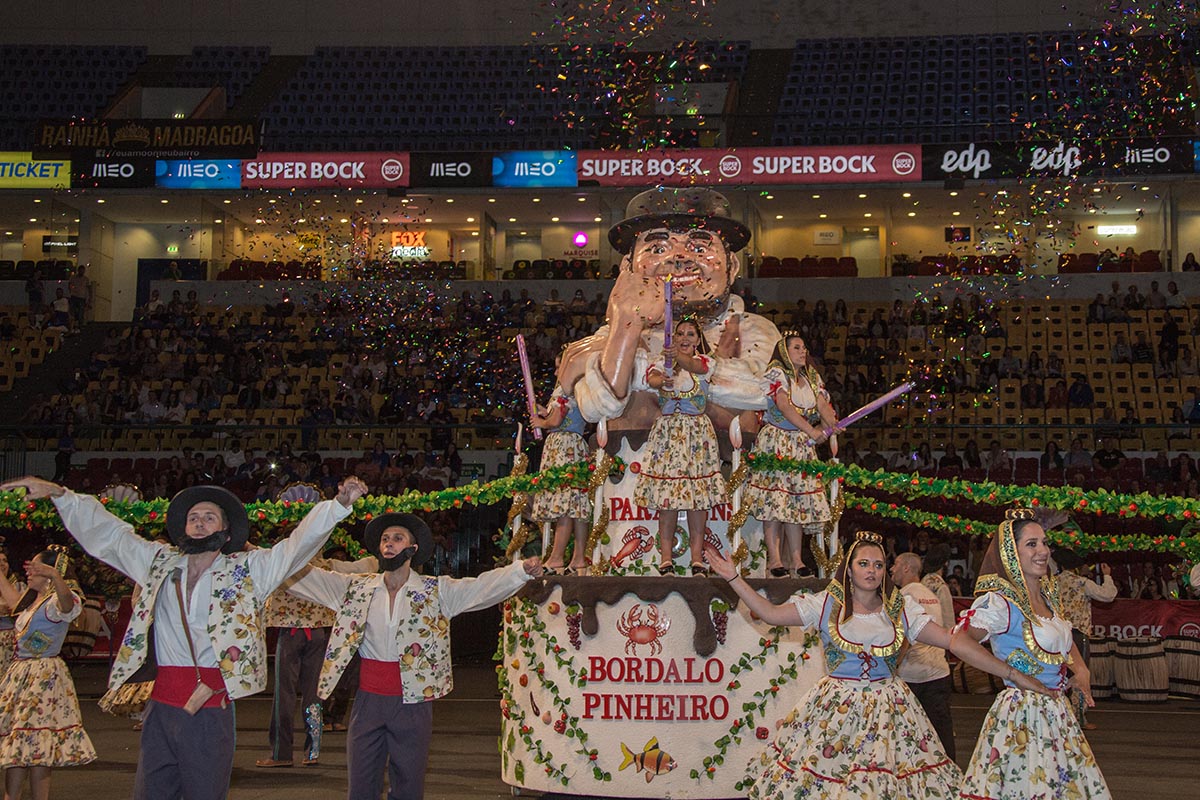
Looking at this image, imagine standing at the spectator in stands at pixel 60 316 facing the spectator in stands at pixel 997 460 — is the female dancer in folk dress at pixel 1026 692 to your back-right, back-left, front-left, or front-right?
front-right

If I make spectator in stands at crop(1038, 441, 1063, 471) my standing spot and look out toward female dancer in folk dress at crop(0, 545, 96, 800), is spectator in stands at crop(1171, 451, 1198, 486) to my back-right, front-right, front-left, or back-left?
back-left

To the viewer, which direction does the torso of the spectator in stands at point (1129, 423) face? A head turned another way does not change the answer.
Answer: toward the camera

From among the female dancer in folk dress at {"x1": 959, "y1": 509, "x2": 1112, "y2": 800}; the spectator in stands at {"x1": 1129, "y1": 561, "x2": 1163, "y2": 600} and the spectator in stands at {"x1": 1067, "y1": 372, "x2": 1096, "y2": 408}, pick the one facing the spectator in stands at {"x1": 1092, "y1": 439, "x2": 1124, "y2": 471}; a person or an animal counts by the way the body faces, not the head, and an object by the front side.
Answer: the spectator in stands at {"x1": 1067, "y1": 372, "x2": 1096, "y2": 408}

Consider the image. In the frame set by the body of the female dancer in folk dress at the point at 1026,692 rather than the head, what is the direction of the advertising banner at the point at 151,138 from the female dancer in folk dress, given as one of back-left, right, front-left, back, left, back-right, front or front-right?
back

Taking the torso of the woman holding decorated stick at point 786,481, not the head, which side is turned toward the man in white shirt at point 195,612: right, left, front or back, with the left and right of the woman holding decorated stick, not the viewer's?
right

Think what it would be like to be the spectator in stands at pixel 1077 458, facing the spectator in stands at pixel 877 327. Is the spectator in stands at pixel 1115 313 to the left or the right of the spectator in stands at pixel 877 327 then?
right

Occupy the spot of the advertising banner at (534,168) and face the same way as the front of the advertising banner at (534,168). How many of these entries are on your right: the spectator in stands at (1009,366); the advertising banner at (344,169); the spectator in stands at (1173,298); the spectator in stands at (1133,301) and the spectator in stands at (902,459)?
1

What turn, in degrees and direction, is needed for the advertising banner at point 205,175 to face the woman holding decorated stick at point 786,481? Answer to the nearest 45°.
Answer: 0° — it already faces them

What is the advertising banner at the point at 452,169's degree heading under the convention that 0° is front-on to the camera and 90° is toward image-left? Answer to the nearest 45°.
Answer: approximately 0°

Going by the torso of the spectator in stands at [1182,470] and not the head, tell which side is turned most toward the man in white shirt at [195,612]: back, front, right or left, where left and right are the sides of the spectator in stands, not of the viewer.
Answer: front

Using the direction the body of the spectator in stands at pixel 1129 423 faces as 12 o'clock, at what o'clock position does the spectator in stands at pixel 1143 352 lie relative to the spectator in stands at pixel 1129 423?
the spectator in stands at pixel 1143 352 is roughly at 6 o'clock from the spectator in stands at pixel 1129 423.

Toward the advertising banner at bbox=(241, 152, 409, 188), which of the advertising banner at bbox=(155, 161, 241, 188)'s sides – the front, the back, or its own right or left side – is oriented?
left

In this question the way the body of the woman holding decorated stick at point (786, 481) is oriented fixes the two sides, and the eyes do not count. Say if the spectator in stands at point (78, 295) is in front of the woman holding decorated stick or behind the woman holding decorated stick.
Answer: behind

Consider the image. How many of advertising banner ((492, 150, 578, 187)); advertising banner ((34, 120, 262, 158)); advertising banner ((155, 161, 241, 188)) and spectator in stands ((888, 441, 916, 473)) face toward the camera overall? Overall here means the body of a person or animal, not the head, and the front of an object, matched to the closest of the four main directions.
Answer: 4

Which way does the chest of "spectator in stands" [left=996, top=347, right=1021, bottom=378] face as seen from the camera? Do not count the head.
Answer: toward the camera

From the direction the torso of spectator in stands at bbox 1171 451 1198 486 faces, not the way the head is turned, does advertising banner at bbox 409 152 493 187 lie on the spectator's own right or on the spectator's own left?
on the spectator's own right

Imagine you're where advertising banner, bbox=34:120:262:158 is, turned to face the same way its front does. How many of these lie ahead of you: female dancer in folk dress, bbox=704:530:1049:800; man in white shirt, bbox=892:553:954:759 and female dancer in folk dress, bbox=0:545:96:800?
3

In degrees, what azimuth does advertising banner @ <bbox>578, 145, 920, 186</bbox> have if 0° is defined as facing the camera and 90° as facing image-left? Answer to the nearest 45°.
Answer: approximately 0°

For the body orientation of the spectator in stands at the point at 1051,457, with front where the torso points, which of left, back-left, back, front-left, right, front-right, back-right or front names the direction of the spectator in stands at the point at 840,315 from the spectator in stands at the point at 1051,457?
back-right

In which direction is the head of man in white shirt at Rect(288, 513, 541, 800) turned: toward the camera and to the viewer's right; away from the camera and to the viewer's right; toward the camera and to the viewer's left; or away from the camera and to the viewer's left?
toward the camera and to the viewer's left
